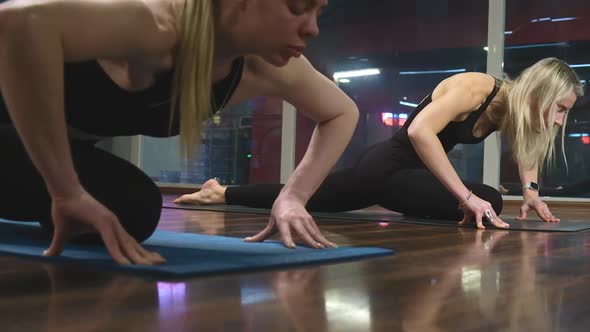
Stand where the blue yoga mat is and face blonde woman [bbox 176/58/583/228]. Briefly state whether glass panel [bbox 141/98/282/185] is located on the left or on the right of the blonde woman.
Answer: left

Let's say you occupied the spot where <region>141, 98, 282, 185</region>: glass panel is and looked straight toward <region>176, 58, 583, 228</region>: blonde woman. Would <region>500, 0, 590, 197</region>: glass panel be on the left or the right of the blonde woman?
left

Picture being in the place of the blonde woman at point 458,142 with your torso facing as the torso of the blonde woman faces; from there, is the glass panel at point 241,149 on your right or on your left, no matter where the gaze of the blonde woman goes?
on your left

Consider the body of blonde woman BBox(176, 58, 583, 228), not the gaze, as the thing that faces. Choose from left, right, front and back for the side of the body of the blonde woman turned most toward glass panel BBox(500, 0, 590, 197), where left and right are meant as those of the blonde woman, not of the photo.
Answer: left

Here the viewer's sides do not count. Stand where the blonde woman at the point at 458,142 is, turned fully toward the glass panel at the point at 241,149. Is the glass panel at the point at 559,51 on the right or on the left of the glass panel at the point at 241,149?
right

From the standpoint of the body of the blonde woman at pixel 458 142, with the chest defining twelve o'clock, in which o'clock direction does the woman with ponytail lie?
The woman with ponytail is roughly at 4 o'clock from the blonde woman.

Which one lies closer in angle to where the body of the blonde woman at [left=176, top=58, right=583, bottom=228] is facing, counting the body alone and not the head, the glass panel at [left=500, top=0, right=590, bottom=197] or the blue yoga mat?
the glass panel

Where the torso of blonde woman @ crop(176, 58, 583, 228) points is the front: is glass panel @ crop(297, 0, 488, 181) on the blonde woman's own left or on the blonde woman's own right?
on the blonde woman's own left

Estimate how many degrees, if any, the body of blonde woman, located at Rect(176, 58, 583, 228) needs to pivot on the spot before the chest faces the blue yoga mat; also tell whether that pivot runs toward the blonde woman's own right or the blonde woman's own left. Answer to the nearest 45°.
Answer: approximately 135° to the blonde woman's own right

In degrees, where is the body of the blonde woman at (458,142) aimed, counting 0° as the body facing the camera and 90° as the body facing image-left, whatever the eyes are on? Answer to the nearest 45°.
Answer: approximately 270°
